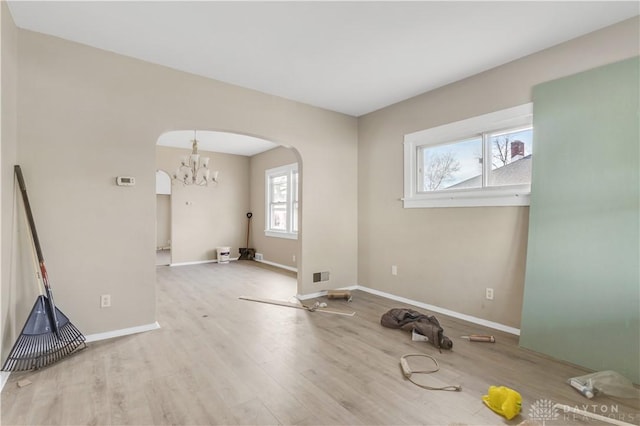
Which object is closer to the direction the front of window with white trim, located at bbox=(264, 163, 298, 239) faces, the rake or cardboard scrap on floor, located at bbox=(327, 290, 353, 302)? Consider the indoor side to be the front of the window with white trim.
the rake

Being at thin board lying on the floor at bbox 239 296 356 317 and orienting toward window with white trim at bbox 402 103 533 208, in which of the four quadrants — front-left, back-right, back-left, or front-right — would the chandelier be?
back-left

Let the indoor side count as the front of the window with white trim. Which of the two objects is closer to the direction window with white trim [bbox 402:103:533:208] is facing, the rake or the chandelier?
the rake

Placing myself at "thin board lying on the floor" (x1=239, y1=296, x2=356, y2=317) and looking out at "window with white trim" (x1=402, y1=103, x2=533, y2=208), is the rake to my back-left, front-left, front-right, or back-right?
back-right

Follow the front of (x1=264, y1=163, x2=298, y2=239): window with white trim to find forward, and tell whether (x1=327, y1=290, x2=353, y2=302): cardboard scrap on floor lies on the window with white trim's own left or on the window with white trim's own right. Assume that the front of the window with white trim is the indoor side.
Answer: on the window with white trim's own left

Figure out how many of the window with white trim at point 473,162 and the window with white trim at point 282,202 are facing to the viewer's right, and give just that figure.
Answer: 0

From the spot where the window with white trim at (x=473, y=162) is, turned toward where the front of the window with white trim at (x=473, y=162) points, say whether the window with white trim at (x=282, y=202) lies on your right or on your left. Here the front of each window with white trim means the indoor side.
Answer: on your right

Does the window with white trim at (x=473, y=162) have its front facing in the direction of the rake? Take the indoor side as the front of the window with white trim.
yes

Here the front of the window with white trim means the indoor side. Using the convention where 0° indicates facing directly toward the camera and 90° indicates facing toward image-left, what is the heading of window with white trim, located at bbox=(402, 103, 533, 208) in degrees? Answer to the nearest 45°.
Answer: approximately 45°

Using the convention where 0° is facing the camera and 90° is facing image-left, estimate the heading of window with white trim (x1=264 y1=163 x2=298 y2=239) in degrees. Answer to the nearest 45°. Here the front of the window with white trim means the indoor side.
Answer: approximately 45°

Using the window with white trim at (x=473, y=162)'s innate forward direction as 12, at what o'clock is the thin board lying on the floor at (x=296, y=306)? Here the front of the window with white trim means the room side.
The thin board lying on the floor is roughly at 1 o'clock from the window with white trim.
